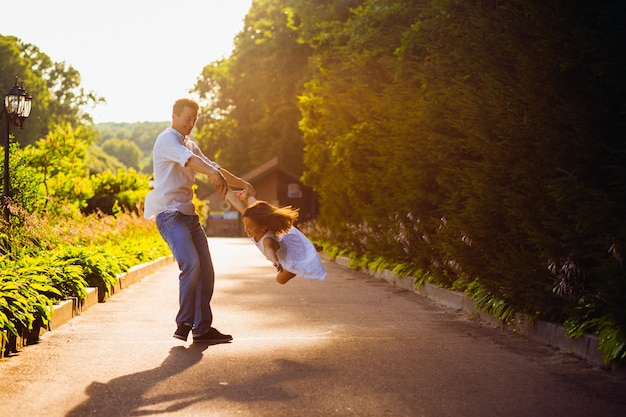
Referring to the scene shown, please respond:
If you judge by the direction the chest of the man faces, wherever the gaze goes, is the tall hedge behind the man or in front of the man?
in front

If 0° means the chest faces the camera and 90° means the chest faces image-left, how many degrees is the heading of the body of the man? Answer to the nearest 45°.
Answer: approximately 270°
